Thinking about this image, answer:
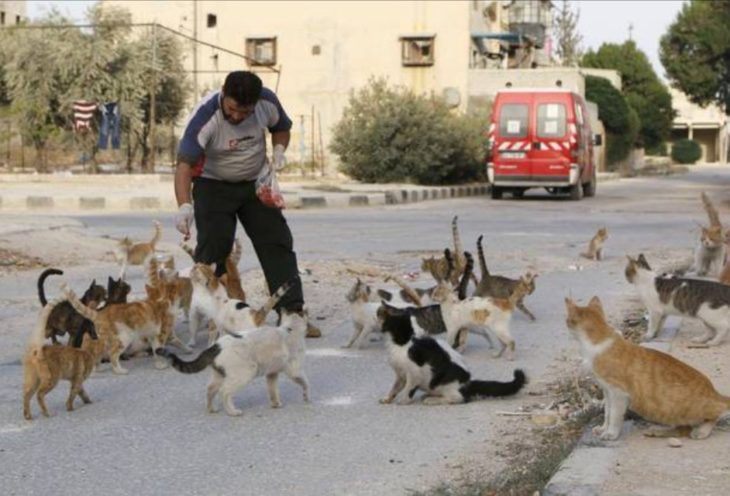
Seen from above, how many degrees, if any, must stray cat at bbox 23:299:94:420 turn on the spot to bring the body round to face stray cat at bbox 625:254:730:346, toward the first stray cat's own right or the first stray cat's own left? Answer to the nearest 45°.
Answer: approximately 45° to the first stray cat's own right

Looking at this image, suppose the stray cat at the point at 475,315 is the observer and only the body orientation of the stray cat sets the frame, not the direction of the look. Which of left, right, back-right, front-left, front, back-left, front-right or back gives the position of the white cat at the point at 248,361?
front-left

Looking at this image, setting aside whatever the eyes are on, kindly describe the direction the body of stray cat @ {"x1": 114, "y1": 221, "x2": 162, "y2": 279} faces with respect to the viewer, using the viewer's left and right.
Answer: facing to the left of the viewer

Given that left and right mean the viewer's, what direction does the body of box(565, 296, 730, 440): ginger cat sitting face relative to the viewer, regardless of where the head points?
facing to the left of the viewer

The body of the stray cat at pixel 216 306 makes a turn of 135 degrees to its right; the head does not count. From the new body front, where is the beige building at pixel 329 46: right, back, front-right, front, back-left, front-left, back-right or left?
front-left

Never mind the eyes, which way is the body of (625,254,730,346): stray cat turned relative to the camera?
to the viewer's left

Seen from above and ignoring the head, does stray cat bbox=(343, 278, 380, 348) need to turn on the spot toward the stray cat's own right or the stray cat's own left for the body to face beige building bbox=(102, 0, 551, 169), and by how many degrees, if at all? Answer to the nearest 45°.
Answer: approximately 135° to the stray cat's own right

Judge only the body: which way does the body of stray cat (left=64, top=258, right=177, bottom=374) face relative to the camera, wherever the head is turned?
to the viewer's right

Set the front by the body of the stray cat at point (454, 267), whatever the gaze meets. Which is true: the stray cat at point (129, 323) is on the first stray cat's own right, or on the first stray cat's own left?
on the first stray cat's own left
